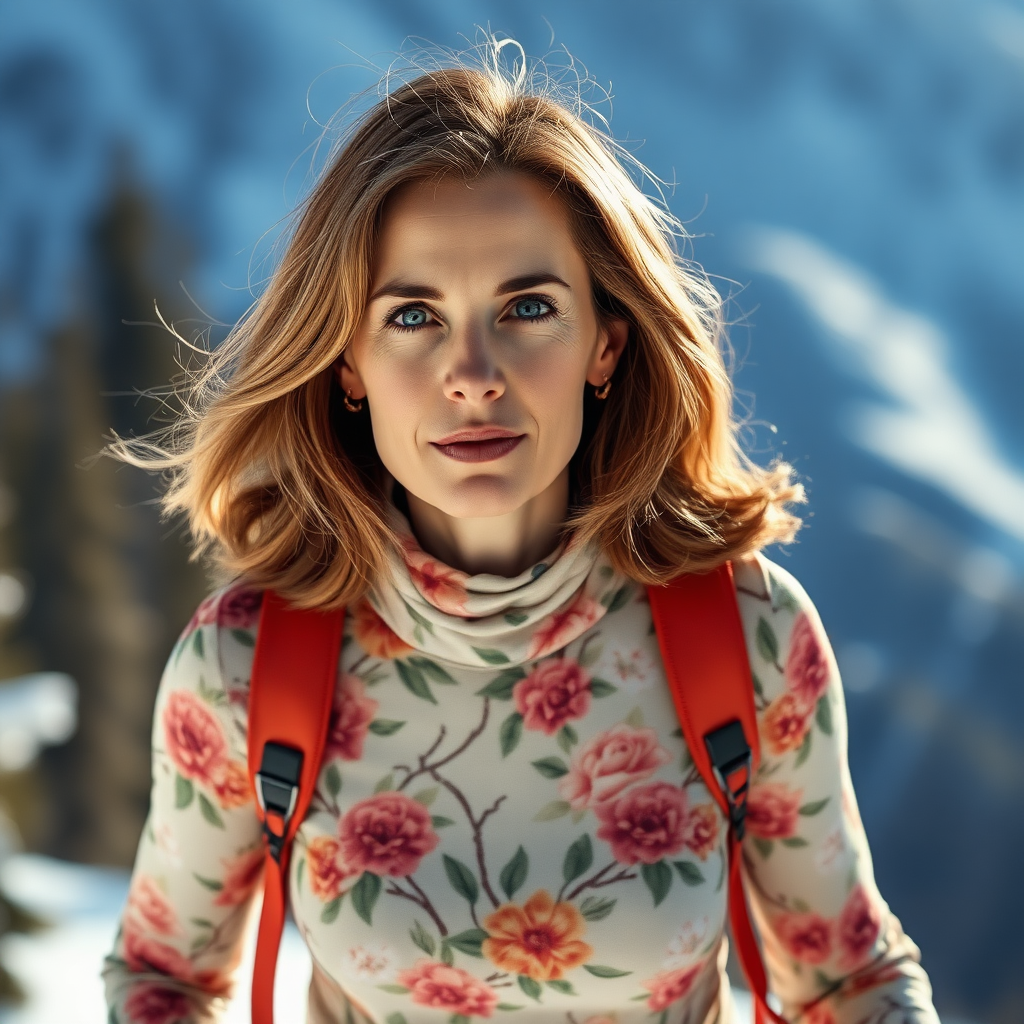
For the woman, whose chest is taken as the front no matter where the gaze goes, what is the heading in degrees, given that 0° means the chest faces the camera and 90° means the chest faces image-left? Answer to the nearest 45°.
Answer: approximately 0°
